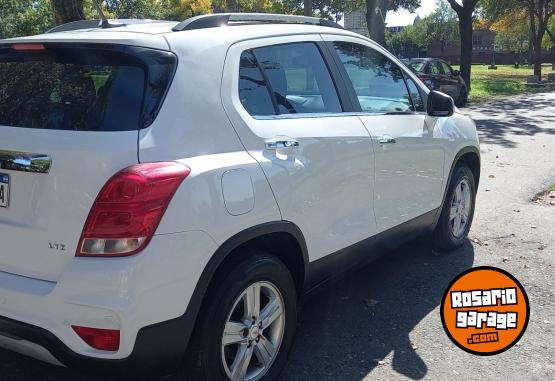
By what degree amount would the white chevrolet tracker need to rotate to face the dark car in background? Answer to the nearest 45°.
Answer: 0° — it already faces it

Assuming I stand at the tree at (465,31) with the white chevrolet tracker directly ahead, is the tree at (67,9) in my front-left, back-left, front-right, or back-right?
front-right

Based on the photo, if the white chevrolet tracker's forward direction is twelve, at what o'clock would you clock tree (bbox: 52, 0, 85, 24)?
The tree is roughly at 10 o'clock from the white chevrolet tracker.

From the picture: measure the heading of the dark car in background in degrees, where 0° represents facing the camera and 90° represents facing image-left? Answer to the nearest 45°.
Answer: approximately 225°

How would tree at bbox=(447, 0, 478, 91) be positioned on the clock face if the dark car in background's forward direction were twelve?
The tree is roughly at 11 o'clock from the dark car in background.

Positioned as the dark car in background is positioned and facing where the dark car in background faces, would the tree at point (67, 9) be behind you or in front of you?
behind

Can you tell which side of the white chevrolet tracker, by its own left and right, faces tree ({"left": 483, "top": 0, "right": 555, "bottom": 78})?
front

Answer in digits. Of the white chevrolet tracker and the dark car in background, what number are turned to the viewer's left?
0

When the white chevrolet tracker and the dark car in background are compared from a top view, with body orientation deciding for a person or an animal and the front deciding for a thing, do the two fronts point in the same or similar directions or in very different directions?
same or similar directions

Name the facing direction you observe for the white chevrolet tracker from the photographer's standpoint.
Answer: facing away from the viewer and to the right of the viewer

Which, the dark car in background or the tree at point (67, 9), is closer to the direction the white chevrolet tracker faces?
the dark car in background
